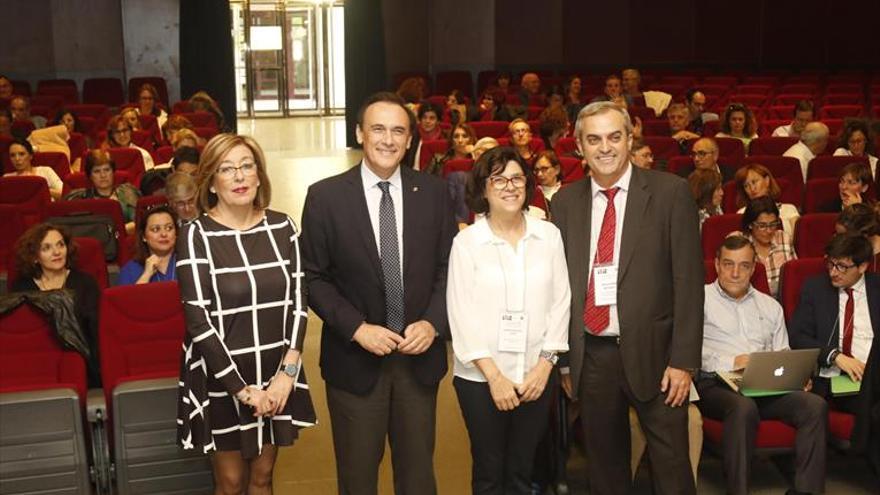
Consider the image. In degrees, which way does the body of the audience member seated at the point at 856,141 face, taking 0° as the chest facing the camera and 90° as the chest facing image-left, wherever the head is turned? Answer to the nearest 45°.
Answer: approximately 0°

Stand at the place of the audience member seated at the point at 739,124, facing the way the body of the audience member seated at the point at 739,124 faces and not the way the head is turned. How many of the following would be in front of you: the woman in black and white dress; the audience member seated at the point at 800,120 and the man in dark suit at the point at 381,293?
2

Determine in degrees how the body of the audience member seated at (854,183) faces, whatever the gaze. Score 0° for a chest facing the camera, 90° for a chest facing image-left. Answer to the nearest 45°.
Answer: approximately 45°

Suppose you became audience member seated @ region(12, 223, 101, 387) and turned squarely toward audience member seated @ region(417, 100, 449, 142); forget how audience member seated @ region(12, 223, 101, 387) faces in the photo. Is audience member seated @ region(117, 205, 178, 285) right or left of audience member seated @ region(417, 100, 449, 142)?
right

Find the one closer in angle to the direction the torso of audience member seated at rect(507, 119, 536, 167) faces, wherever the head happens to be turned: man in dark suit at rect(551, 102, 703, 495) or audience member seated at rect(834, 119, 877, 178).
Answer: the man in dark suit

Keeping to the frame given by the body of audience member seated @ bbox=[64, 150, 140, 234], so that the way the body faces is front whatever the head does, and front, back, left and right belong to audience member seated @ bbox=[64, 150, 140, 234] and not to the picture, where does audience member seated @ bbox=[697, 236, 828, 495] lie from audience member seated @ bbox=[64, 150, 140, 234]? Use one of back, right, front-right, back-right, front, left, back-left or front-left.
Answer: front-left

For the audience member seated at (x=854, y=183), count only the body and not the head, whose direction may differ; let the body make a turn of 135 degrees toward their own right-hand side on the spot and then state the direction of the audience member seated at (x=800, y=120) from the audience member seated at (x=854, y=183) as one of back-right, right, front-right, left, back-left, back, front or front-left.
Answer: front

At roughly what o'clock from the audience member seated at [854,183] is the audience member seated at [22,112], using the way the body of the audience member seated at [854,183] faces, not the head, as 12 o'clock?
the audience member seated at [22,112] is roughly at 2 o'clock from the audience member seated at [854,183].

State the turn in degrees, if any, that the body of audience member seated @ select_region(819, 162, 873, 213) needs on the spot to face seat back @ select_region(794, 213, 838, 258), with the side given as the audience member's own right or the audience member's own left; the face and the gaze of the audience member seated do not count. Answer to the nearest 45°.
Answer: approximately 45° to the audience member's own left
